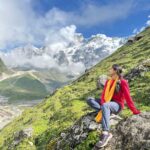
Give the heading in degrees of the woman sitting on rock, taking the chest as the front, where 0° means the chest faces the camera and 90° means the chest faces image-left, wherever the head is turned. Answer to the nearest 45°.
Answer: approximately 45°
